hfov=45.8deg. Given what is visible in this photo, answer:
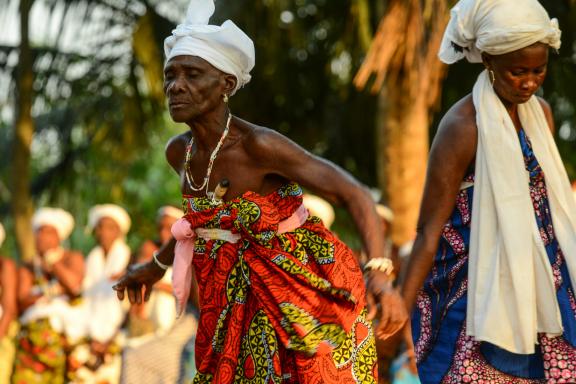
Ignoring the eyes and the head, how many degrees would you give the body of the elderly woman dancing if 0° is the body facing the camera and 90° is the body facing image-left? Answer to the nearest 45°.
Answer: approximately 45°

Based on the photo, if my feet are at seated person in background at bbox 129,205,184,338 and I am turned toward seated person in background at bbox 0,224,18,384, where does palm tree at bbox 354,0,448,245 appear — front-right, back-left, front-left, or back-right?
back-right

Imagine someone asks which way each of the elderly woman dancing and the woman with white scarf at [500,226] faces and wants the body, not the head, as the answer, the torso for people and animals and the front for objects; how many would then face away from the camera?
0

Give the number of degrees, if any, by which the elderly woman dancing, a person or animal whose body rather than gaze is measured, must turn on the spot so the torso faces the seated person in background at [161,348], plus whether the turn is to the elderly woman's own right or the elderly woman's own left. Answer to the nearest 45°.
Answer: approximately 135° to the elderly woman's own right

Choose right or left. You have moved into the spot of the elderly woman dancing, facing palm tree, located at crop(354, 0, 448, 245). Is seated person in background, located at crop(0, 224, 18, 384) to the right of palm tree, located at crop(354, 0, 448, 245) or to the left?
left

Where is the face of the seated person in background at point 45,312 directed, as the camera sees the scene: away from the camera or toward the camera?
toward the camera

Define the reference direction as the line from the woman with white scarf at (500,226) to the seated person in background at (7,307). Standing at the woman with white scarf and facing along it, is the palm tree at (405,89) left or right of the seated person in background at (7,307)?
right

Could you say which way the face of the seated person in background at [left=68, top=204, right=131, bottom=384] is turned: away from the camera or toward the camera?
toward the camera

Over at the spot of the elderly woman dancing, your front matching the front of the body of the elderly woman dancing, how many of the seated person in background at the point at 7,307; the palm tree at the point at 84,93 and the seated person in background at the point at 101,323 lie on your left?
0
